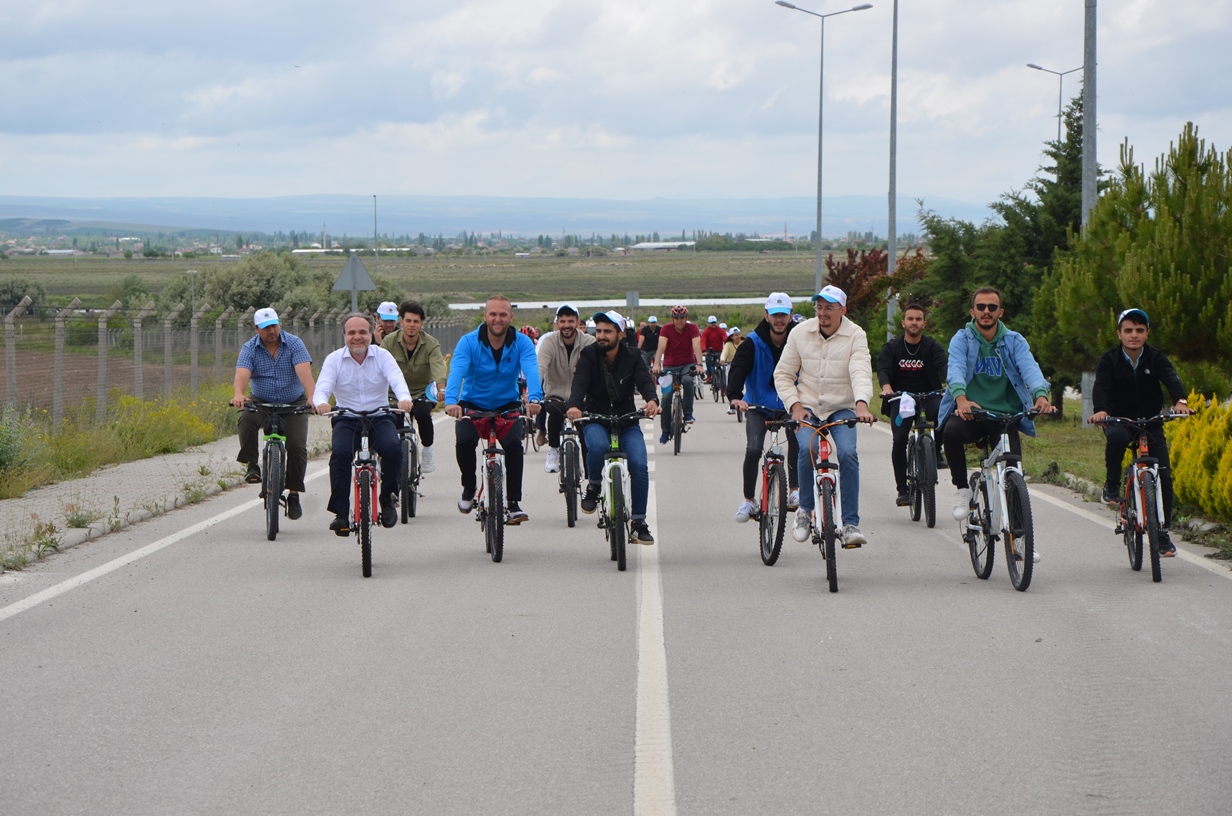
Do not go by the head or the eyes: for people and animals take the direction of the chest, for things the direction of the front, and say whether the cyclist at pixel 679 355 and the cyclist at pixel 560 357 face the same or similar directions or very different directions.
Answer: same or similar directions

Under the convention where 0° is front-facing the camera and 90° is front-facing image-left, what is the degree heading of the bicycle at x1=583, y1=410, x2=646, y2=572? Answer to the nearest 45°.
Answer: approximately 0°

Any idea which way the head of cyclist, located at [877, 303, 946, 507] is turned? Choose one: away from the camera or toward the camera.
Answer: toward the camera

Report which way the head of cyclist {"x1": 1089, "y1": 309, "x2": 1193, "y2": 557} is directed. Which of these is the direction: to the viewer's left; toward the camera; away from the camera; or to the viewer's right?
toward the camera

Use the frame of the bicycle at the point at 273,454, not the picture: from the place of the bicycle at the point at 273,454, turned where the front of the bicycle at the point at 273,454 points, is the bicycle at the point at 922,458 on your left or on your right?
on your left

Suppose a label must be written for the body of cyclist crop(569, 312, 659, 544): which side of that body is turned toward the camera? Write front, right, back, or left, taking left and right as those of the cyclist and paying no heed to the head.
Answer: front

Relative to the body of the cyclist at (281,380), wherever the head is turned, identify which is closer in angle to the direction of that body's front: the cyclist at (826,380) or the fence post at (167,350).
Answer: the cyclist

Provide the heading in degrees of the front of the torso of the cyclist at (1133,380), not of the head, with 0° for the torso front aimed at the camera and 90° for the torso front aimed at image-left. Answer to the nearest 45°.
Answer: approximately 0°

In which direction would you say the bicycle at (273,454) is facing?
toward the camera

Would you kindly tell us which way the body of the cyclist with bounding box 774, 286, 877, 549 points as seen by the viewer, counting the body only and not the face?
toward the camera

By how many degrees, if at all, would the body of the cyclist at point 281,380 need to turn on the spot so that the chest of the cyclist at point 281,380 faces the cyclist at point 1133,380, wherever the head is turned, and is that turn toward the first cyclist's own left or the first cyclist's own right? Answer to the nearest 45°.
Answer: approximately 45° to the first cyclist's own left
